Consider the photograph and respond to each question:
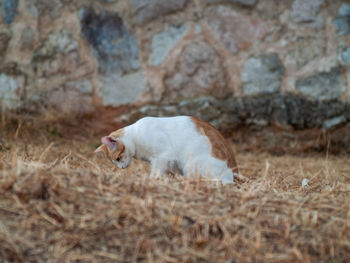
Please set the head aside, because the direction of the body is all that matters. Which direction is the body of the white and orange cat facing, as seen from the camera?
to the viewer's left

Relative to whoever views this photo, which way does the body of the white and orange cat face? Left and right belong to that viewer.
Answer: facing to the left of the viewer
